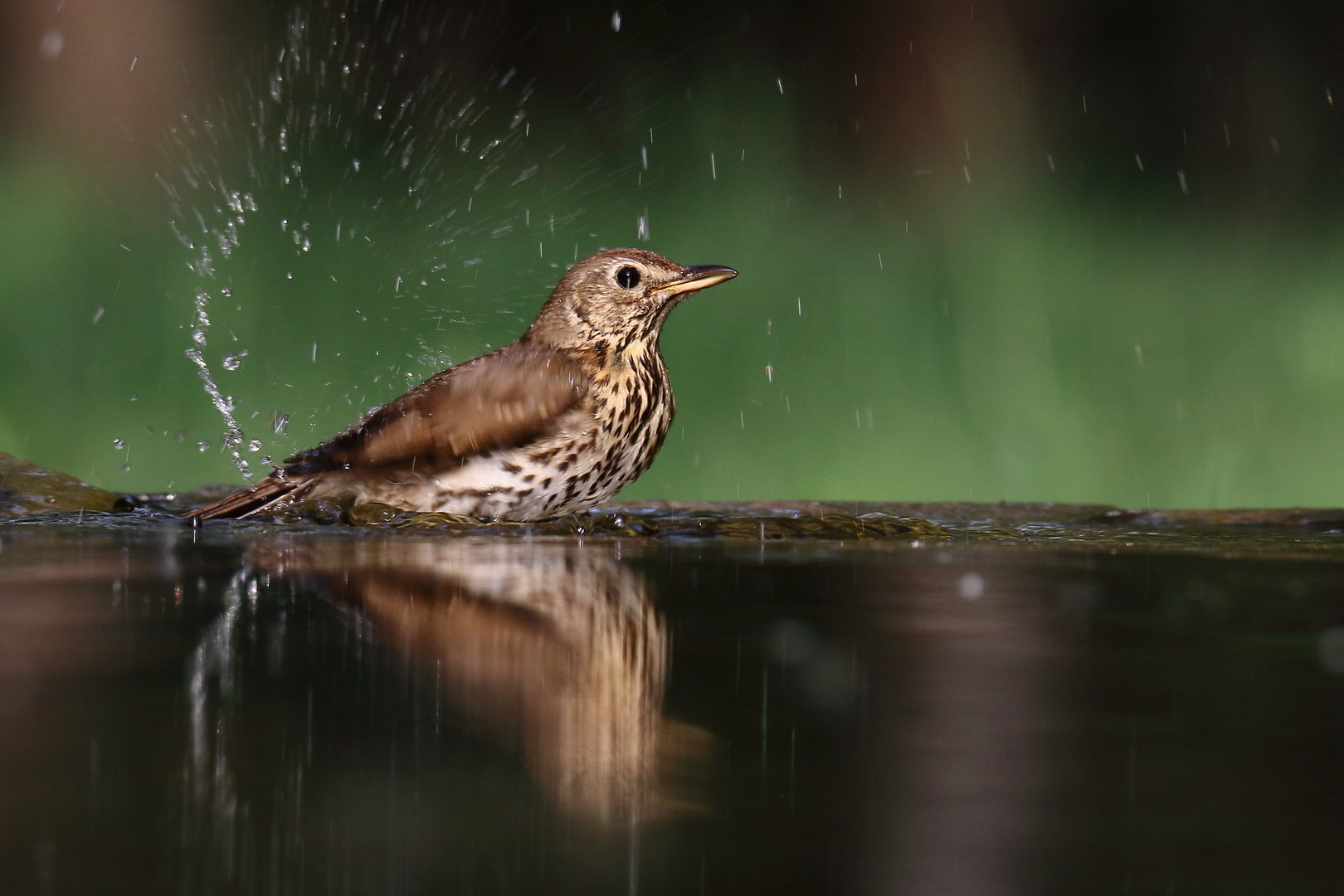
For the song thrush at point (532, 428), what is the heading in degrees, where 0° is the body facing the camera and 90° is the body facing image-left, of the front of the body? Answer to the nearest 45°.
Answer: approximately 270°
